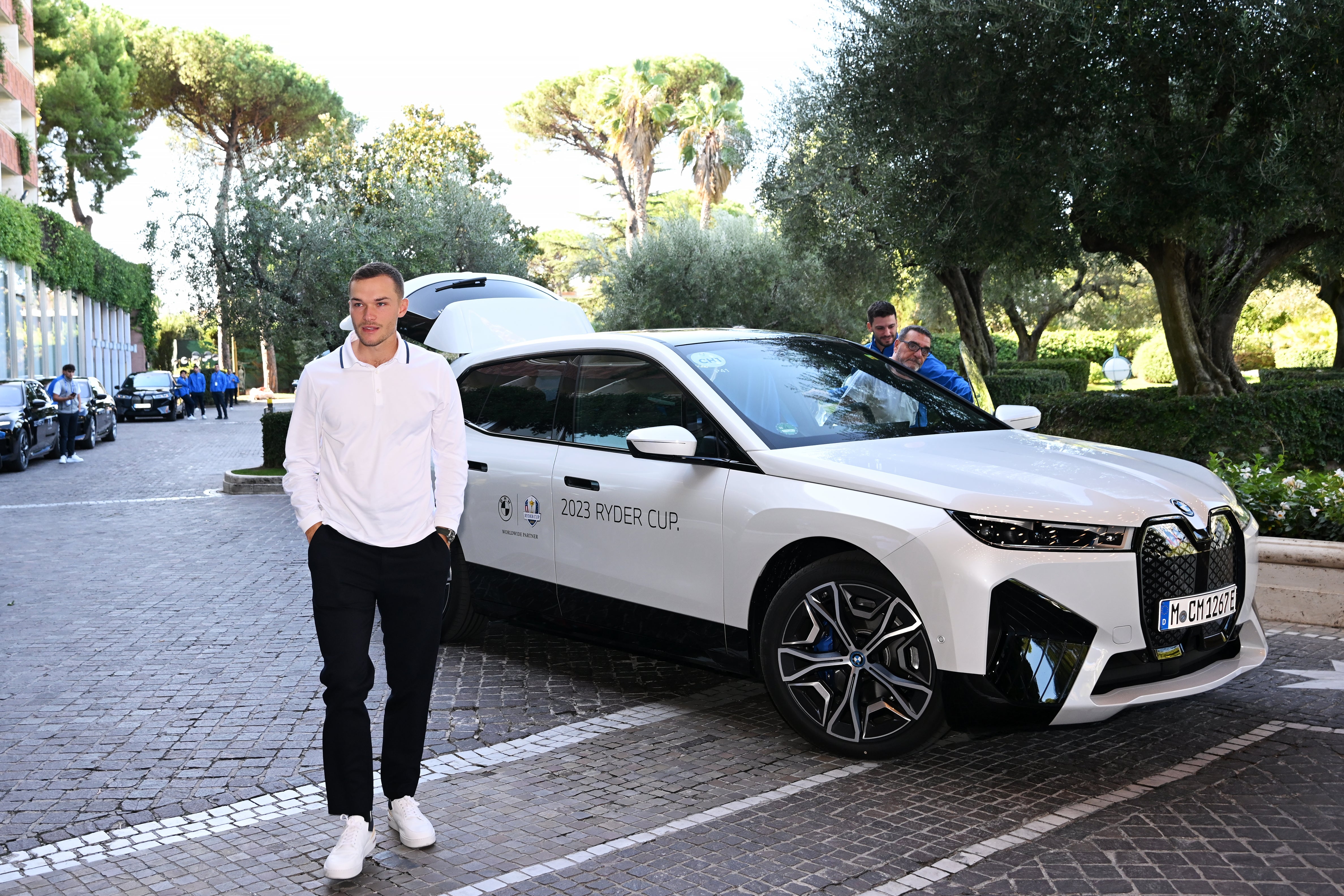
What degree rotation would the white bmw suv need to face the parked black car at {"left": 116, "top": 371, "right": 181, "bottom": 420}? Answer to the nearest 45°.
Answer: approximately 180°

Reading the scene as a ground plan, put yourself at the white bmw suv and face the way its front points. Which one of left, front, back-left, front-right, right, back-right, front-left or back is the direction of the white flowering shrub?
left

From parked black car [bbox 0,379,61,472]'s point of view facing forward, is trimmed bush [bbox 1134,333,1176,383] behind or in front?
behind

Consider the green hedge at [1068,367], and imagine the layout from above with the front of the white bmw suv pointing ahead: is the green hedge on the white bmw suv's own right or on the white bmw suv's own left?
on the white bmw suv's own left

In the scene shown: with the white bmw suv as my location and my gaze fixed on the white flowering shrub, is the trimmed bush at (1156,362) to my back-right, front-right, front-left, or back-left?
front-left

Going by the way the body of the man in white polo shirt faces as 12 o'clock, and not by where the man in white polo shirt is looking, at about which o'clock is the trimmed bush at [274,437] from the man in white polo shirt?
The trimmed bush is roughly at 6 o'clock from the man in white polo shirt.

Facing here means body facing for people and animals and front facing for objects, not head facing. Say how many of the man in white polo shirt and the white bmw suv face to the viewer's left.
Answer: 0

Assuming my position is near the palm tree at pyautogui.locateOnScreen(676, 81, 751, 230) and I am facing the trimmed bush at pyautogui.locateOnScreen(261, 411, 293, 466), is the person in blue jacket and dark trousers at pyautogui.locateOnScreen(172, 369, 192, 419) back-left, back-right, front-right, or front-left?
front-right

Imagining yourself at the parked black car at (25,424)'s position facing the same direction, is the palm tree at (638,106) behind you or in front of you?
behind

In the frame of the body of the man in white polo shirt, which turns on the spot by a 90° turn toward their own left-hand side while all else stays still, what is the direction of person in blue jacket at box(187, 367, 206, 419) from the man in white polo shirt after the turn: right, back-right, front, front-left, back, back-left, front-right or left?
left

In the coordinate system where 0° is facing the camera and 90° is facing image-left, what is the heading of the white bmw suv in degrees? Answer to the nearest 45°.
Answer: approximately 315°

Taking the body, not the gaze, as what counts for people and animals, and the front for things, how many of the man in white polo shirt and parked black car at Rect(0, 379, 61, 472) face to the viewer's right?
0

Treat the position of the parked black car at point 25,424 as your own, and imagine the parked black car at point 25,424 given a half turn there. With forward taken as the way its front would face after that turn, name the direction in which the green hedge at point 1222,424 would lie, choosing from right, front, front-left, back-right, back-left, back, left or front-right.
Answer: right

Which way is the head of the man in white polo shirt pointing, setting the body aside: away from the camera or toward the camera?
toward the camera

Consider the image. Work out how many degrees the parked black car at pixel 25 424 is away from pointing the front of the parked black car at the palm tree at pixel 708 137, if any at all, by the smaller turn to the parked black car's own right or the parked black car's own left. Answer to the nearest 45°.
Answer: approximately 180°

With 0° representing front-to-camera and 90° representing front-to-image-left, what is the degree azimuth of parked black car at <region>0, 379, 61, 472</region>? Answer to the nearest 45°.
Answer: approximately 45°
